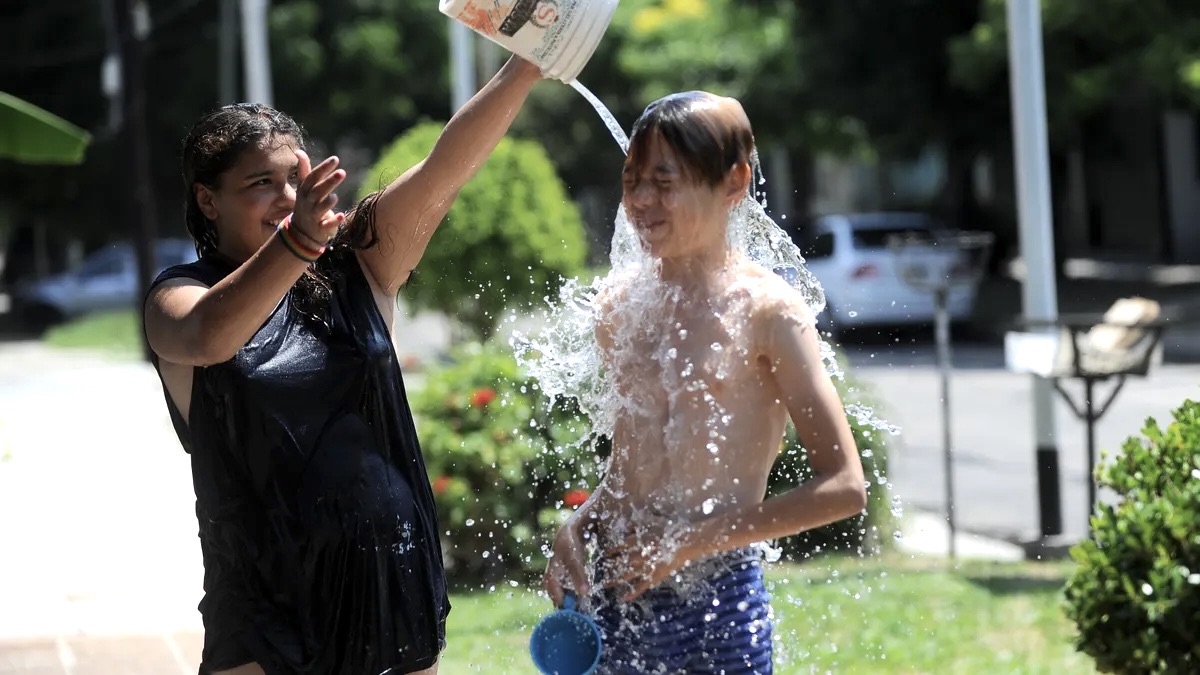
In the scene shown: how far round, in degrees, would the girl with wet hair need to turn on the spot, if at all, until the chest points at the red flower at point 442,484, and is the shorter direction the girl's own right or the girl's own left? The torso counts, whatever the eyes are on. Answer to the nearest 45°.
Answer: approximately 135° to the girl's own left

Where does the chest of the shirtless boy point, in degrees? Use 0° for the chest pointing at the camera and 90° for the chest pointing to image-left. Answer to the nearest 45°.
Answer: approximately 45°

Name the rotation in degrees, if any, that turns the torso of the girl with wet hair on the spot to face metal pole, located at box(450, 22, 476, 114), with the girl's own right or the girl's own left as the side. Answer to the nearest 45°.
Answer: approximately 135° to the girl's own left

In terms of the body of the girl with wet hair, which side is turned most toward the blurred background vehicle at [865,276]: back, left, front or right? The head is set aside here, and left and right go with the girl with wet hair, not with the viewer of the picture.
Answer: left

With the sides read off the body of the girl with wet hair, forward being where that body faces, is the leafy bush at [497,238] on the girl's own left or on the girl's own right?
on the girl's own left

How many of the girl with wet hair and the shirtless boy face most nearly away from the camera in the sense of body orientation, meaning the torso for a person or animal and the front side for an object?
0

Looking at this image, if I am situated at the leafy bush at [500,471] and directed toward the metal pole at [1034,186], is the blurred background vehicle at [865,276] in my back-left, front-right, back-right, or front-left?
front-left

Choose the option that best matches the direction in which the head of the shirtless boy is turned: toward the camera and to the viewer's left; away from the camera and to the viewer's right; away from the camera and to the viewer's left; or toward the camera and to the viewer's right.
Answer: toward the camera and to the viewer's left

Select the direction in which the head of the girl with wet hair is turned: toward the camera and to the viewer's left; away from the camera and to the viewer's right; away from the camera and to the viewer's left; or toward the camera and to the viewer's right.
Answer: toward the camera and to the viewer's right

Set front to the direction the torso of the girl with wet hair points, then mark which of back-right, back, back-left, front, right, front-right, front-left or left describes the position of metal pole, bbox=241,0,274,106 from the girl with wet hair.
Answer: back-left

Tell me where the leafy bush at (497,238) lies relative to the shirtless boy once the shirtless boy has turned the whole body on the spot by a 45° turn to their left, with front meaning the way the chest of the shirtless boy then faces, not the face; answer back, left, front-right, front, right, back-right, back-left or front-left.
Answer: back

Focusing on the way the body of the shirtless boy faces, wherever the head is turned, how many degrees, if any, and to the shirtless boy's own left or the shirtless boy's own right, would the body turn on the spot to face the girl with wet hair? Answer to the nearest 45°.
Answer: approximately 45° to the shirtless boy's own right

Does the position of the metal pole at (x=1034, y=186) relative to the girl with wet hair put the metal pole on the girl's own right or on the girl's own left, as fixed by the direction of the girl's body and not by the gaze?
on the girl's own left
